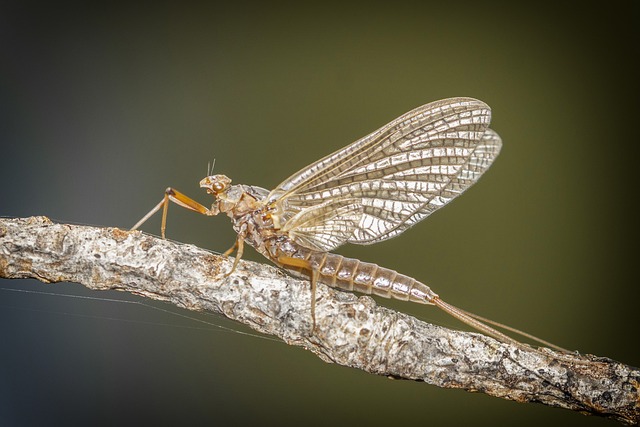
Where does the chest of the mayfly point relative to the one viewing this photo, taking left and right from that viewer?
facing to the left of the viewer
